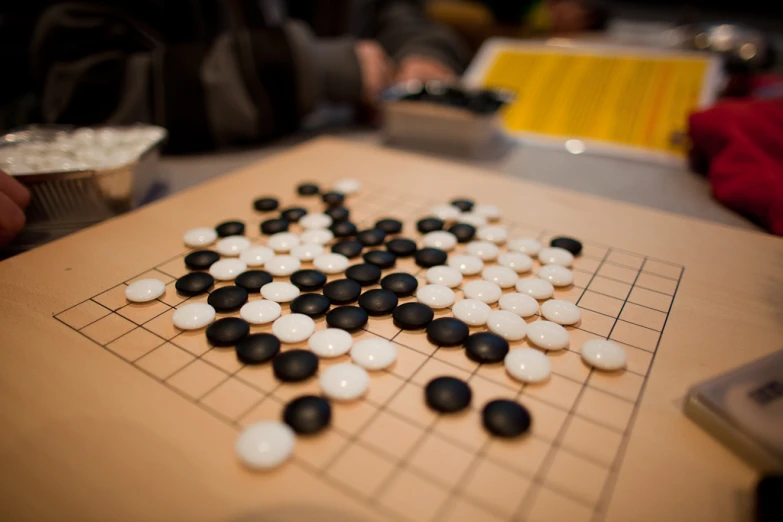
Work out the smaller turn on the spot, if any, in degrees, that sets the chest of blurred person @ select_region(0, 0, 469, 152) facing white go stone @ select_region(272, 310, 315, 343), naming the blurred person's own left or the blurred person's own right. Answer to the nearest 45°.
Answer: approximately 45° to the blurred person's own right

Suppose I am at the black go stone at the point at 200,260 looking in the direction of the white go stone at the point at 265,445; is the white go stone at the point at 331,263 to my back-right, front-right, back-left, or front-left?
front-left

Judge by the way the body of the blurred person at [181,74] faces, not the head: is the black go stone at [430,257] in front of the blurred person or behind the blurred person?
in front

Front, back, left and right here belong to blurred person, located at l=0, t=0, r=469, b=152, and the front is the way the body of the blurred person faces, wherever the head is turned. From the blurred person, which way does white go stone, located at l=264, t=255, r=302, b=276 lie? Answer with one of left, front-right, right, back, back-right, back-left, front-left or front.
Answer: front-right

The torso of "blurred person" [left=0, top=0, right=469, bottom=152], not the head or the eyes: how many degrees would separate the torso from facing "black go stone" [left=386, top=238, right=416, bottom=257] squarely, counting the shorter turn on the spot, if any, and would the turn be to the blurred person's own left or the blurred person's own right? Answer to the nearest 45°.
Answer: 0° — they already face it

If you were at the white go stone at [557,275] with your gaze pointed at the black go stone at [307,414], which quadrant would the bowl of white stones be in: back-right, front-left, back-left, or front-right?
front-right

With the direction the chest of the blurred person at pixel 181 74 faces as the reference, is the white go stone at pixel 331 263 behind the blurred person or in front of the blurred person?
in front

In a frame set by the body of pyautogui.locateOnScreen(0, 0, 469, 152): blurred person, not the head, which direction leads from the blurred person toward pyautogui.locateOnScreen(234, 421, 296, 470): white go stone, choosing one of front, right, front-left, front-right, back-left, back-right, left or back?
front-right

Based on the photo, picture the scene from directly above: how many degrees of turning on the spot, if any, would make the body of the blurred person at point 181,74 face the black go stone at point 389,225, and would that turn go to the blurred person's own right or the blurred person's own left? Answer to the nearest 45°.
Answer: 0° — they already face it

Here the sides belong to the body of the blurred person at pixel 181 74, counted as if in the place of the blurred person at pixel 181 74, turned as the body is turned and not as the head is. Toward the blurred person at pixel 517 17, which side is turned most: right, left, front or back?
left

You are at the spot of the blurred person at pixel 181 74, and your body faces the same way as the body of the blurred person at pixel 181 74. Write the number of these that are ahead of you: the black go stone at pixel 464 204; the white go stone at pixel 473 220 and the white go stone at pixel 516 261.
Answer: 3

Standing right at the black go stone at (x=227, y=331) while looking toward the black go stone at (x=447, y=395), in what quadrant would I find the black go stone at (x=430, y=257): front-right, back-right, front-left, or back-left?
front-left

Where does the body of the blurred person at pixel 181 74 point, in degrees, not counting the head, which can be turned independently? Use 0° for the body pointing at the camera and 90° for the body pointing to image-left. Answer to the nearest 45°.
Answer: approximately 315°

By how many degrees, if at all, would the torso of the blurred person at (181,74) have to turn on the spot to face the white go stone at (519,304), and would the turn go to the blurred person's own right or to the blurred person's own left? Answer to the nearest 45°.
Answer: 0° — they already face it

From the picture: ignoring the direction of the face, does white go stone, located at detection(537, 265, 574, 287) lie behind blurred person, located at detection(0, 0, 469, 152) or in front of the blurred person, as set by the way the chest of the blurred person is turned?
in front
